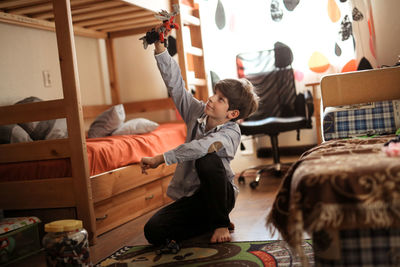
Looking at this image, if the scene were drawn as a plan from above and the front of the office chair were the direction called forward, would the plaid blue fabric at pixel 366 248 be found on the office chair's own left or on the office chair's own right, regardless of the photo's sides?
on the office chair's own left

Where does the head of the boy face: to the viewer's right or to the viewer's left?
to the viewer's left

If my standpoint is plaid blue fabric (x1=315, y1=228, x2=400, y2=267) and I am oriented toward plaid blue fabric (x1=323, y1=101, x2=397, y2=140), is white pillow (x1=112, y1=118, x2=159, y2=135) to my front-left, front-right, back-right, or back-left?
front-left

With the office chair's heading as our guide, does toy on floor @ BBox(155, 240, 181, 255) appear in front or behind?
in front

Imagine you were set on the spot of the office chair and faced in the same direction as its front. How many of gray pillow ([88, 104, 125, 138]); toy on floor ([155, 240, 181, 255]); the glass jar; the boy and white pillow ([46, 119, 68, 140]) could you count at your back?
0

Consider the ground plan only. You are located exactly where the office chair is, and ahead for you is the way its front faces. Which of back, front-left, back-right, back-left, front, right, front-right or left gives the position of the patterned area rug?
front-left
